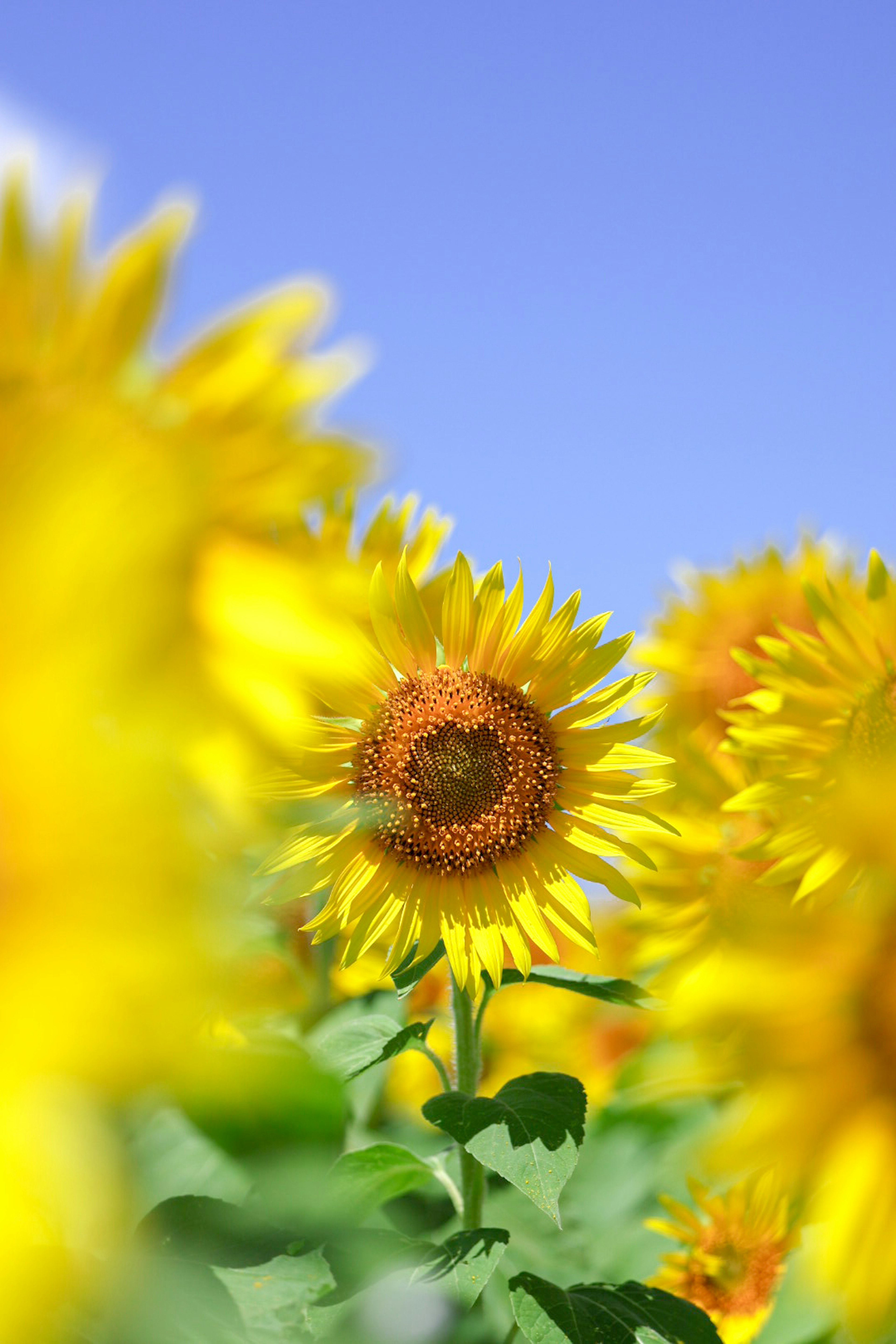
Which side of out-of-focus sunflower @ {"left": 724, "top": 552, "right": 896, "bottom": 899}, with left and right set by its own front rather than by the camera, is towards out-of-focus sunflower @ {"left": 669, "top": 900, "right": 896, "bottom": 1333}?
front

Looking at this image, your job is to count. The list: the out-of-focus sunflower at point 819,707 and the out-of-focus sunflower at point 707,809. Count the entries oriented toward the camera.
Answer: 2

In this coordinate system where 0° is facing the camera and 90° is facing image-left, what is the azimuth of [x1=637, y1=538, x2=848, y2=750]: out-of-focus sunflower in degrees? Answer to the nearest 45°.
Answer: approximately 0°

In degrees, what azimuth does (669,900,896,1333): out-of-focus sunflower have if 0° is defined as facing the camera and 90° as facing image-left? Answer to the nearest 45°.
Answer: approximately 0°

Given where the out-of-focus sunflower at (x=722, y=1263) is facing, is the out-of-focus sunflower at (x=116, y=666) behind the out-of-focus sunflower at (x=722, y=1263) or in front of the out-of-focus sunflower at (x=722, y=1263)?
in front
